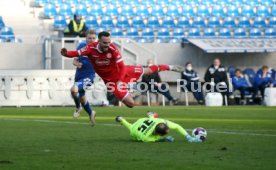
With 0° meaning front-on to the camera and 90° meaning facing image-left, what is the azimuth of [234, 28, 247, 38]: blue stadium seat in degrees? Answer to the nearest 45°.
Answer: approximately 0°

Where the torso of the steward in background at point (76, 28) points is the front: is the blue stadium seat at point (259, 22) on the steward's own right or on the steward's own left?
on the steward's own left

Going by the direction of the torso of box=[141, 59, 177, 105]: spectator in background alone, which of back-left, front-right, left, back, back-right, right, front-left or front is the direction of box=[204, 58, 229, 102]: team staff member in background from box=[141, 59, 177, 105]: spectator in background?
front-left

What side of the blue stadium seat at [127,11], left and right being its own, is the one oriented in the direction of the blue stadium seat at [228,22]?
left

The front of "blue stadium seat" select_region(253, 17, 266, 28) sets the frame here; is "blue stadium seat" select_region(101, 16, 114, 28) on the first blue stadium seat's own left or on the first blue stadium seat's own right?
on the first blue stadium seat's own right

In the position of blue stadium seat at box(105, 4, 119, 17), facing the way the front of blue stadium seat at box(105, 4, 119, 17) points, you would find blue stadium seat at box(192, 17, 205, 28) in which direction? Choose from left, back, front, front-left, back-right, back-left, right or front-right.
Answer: left
